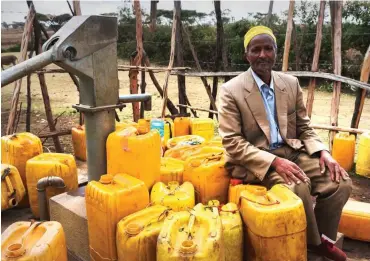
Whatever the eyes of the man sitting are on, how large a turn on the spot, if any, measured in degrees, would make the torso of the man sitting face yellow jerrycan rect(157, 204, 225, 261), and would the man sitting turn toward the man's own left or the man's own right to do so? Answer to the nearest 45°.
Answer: approximately 45° to the man's own right

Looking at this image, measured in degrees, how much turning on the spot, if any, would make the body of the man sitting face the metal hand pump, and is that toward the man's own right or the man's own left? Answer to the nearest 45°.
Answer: approximately 135° to the man's own right

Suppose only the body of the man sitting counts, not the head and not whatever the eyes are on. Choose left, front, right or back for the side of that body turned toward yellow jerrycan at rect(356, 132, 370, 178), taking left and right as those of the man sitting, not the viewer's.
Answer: left

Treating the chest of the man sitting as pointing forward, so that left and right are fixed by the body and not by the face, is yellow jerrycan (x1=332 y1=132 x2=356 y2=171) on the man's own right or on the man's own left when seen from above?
on the man's own left

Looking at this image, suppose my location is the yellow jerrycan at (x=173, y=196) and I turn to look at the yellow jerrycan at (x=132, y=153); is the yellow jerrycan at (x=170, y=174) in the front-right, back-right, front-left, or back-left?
front-right

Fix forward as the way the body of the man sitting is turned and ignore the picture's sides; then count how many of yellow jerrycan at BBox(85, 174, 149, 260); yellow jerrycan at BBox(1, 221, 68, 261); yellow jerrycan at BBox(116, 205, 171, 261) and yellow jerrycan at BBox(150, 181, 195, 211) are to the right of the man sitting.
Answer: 4

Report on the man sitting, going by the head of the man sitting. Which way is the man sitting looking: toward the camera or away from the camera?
toward the camera

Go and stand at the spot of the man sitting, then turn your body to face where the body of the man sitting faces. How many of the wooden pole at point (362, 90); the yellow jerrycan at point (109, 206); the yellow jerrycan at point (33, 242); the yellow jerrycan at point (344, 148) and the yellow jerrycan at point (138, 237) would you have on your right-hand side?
3

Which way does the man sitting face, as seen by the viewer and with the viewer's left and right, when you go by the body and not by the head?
facing the viewer and to the right of the viewer

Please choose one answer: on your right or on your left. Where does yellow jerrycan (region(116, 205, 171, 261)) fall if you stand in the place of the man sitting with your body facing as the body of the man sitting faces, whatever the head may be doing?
on your right

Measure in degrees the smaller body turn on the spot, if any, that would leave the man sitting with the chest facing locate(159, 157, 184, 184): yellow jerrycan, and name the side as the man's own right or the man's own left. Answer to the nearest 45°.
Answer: approximately 135° to the man's own right

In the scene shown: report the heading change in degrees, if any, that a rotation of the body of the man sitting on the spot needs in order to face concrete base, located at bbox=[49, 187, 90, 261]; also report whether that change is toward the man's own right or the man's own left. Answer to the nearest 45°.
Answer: approximately 135° to the man's own right

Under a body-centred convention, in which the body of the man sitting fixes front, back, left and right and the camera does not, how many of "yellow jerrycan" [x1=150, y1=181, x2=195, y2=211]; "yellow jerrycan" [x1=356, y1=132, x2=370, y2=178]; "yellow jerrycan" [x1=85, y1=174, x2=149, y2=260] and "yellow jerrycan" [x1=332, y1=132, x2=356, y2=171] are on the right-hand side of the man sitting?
2

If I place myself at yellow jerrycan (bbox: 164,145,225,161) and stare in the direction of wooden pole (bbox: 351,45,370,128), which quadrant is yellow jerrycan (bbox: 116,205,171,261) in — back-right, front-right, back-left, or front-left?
back-right

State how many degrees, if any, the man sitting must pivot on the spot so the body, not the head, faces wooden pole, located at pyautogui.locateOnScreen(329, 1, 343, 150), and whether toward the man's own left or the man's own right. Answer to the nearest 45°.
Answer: approximately 135° to the man's own left

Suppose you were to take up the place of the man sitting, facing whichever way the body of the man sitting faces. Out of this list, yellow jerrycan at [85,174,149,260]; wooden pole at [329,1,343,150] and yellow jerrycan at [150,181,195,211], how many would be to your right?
2

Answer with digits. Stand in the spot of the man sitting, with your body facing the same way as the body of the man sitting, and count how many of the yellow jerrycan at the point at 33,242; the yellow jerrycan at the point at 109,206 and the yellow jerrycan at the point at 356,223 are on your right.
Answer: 2

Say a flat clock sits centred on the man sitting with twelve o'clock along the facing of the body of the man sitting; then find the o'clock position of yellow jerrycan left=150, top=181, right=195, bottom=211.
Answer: The yellow jerrycan is roughly at 3 o'clock from the man sitting.

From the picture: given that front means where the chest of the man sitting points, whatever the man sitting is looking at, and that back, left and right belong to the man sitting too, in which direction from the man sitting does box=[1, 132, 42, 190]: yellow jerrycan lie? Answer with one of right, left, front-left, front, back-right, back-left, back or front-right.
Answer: back-right
